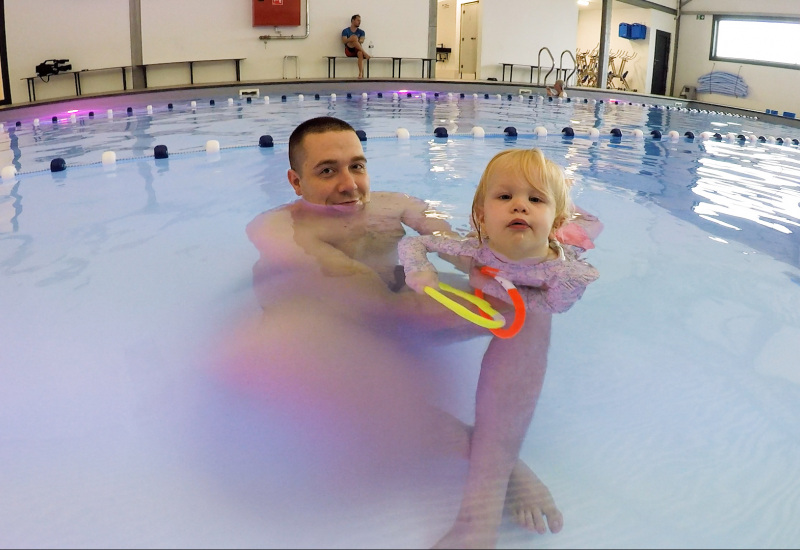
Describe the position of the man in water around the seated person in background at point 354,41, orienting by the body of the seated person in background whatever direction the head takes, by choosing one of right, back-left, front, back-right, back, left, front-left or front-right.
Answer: front-right

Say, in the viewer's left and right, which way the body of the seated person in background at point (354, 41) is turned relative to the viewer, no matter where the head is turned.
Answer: facing the viewer and to the right of the viewer

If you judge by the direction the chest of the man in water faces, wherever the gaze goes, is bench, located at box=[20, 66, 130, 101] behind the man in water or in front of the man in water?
behind

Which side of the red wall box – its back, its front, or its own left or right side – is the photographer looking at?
front

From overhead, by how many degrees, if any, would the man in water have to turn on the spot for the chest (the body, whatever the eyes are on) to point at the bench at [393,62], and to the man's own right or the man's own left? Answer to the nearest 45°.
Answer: approximately 135° to the man's own left

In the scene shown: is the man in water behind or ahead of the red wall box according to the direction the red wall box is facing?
ahead

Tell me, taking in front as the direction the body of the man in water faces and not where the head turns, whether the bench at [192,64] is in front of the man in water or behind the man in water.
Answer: behind

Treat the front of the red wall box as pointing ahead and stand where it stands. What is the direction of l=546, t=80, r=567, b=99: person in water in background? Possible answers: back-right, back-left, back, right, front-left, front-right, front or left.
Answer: left

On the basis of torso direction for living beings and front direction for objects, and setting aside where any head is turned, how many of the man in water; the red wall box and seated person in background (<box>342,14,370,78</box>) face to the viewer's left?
0

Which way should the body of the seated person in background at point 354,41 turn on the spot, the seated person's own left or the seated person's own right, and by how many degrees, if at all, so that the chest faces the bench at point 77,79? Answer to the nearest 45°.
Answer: approximately 90° to the seated person's own right

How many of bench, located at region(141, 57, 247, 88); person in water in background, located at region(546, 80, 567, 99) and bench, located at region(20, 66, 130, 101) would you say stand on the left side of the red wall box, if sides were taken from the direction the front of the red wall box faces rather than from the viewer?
1
